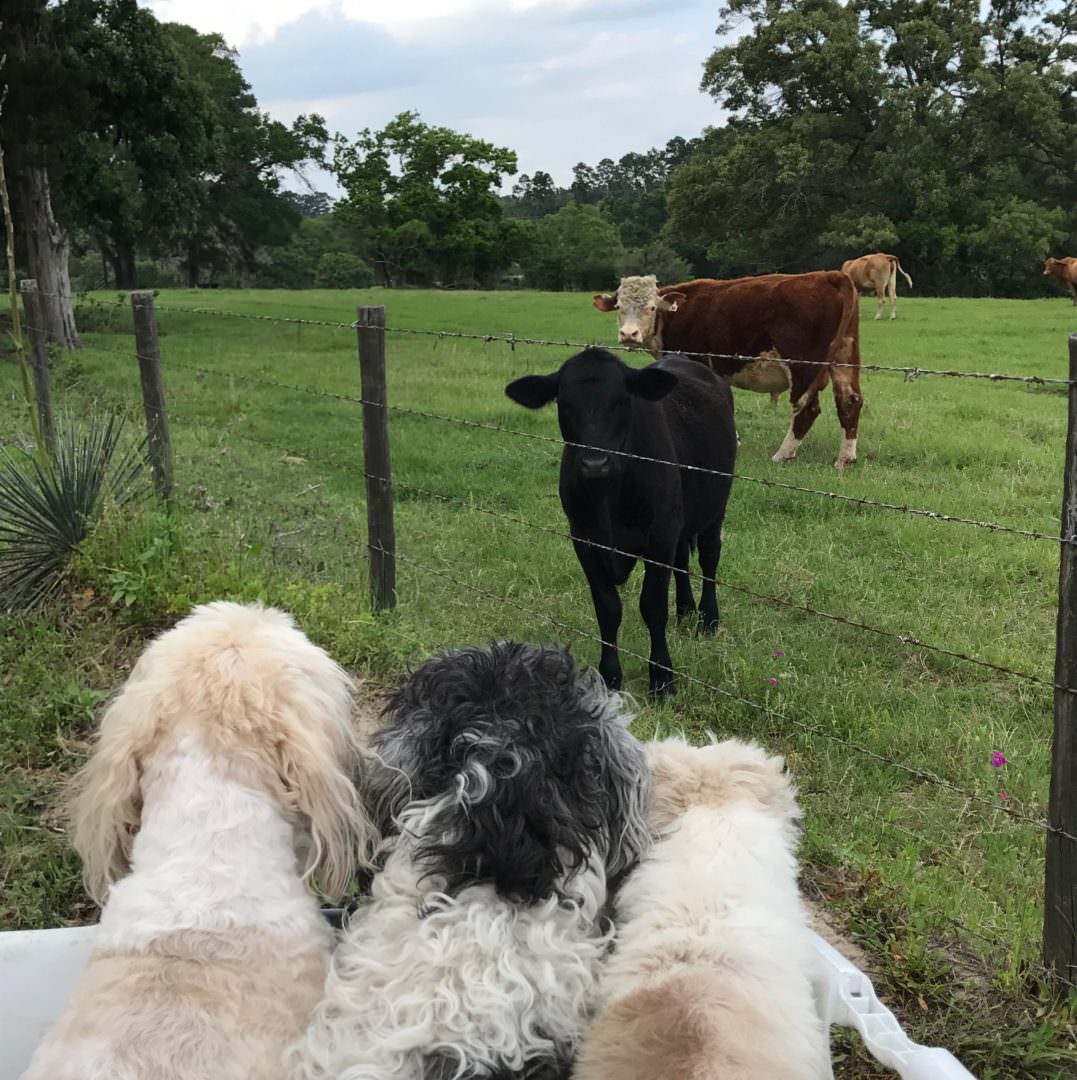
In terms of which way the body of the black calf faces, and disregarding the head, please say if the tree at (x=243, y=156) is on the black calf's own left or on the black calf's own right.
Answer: on the black calf's own right

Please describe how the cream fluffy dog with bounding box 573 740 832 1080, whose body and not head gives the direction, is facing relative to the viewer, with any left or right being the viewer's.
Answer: facing away from the viewer

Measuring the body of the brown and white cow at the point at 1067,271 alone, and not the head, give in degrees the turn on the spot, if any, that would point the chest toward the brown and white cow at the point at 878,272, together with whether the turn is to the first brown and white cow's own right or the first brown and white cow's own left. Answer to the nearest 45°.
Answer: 0° — it already faces it

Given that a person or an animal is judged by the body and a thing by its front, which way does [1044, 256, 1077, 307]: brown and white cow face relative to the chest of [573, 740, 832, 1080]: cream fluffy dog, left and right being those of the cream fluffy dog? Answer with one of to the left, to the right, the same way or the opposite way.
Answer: to the left

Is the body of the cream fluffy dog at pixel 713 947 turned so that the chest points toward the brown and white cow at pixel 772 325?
yes

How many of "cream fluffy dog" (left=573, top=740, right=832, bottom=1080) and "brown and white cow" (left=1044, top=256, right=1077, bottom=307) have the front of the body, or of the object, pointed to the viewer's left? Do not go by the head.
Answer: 1

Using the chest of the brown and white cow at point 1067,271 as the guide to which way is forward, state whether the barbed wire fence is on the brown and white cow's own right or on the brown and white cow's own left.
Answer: on the brown and white cow's own left

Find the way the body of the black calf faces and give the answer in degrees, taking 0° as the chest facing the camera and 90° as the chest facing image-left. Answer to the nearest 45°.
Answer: approximately 45°

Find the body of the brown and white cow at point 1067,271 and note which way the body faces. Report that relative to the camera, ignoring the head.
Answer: to the viewer's left

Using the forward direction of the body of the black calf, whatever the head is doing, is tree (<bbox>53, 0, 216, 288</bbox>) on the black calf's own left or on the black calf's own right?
on the black calf's own right
